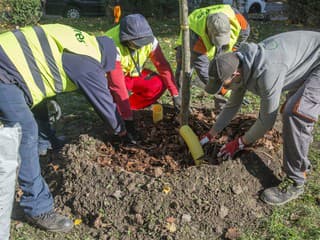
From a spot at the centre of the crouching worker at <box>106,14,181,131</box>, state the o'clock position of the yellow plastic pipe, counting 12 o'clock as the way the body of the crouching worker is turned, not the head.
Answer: The yellow plastic pipe is roughly at 11 o'clock from the crouching worker.

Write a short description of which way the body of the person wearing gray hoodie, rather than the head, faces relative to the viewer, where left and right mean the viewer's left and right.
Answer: facing to the left of the viewer

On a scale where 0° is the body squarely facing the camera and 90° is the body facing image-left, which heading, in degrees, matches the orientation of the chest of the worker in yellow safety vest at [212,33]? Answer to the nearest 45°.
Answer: approximately 0°

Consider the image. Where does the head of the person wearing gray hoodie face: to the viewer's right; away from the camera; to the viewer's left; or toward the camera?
to the viewer's left

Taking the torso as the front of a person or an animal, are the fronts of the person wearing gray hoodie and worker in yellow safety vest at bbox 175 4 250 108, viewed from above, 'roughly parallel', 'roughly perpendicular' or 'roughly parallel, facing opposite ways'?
roughly perpendicular

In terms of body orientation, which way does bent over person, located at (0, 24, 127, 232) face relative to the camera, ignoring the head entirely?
to the viewer's right

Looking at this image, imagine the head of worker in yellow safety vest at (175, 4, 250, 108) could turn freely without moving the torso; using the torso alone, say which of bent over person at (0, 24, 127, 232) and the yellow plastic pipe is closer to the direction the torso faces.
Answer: the yellow plastic pipe

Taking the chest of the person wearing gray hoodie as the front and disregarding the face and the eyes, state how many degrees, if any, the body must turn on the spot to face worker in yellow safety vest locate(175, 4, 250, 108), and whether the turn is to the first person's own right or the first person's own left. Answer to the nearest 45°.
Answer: approximately 45° to the first person's own right

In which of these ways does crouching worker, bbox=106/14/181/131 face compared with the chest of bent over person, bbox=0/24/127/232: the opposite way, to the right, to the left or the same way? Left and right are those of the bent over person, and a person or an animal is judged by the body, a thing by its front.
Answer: to the right

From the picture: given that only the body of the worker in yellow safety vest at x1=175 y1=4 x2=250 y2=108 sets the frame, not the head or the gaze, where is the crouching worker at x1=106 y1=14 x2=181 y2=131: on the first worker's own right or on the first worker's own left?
on the first worker's own right

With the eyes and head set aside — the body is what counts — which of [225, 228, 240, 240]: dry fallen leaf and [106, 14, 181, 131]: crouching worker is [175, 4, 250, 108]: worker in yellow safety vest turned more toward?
the dry fallen leaf
